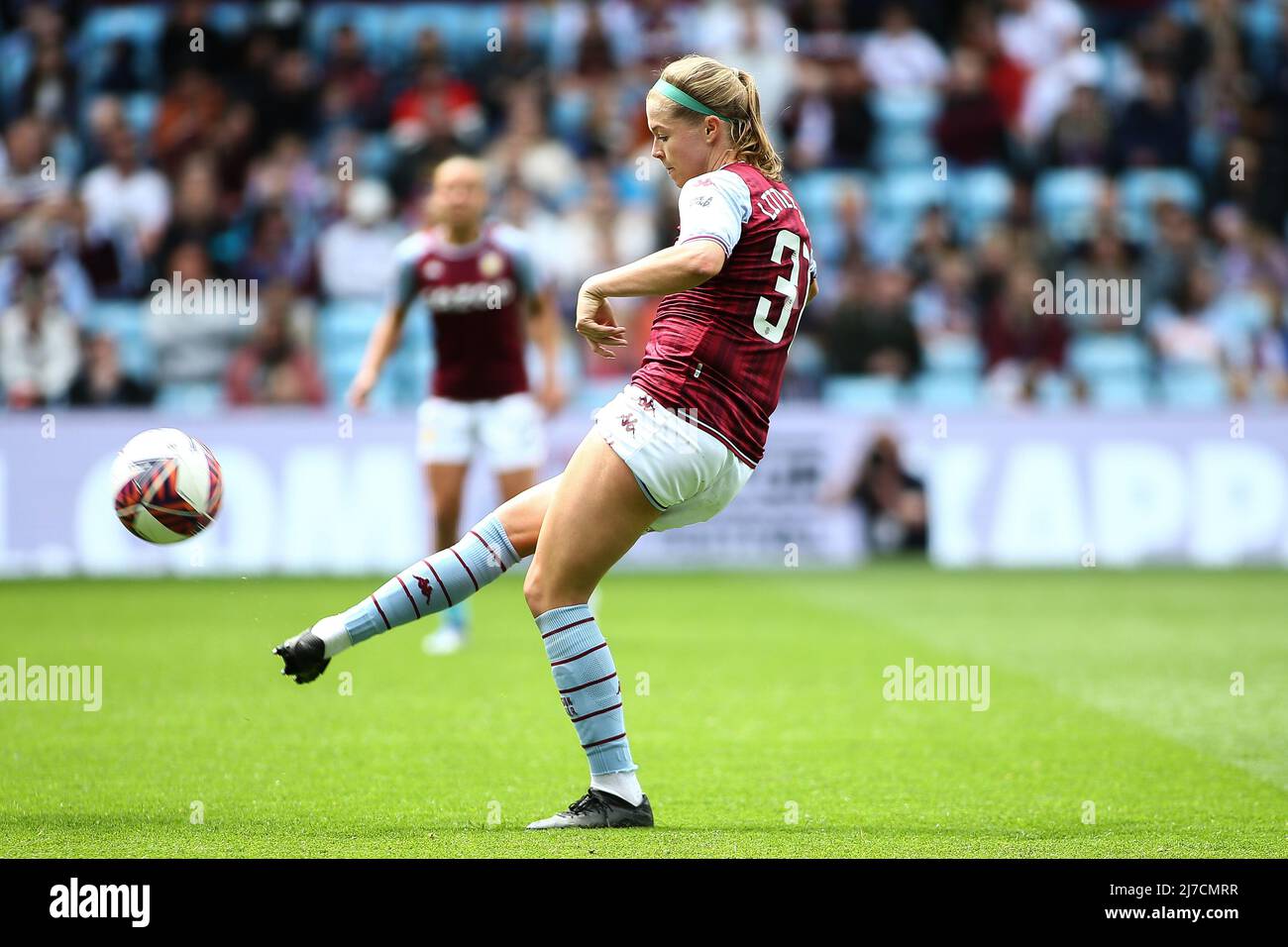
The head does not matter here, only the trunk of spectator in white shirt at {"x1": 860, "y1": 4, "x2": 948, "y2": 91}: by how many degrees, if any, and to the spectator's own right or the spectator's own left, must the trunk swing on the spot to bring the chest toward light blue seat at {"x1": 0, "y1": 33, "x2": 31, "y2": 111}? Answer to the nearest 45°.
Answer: approximately 90° to the spectator's own right

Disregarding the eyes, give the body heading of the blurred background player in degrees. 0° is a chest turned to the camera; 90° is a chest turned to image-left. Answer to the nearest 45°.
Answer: approximately 0°

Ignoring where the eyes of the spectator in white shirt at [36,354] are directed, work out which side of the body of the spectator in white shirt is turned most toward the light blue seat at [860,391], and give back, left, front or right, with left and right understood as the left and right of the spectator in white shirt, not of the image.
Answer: left

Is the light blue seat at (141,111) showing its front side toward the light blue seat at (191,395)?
yes

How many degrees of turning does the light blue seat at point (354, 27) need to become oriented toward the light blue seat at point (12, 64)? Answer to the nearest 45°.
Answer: approximately 90° to its right

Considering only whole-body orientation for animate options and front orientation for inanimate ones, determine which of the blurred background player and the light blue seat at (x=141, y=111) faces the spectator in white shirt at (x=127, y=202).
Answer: the light blue seat

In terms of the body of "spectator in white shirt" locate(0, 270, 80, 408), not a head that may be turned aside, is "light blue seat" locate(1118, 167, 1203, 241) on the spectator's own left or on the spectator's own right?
on the spectator's own left
